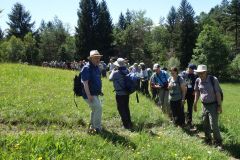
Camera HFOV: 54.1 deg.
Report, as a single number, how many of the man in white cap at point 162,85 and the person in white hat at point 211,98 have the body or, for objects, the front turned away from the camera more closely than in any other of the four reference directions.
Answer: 0

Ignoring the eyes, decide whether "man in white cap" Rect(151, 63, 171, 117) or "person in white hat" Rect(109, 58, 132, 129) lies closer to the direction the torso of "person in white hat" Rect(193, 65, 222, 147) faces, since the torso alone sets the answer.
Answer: the person in white hat

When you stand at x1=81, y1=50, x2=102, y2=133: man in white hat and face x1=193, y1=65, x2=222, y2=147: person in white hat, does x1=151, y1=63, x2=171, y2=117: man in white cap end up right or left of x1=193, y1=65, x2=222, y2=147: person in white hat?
left

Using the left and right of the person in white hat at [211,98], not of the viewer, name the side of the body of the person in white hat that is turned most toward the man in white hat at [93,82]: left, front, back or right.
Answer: front

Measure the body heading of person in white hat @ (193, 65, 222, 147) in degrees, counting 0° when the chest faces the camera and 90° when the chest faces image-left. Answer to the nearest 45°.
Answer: approximately 45°

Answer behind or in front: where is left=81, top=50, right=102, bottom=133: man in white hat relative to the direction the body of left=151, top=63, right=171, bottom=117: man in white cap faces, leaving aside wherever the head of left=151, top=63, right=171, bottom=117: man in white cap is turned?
in front

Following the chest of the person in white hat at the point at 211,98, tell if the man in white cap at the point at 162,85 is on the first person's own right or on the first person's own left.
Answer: on the first person's own right

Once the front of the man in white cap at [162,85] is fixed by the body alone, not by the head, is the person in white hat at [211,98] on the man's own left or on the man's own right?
on the man's own left

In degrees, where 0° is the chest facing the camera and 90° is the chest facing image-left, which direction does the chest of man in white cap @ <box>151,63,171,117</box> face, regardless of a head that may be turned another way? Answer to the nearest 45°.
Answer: approximately 45°
